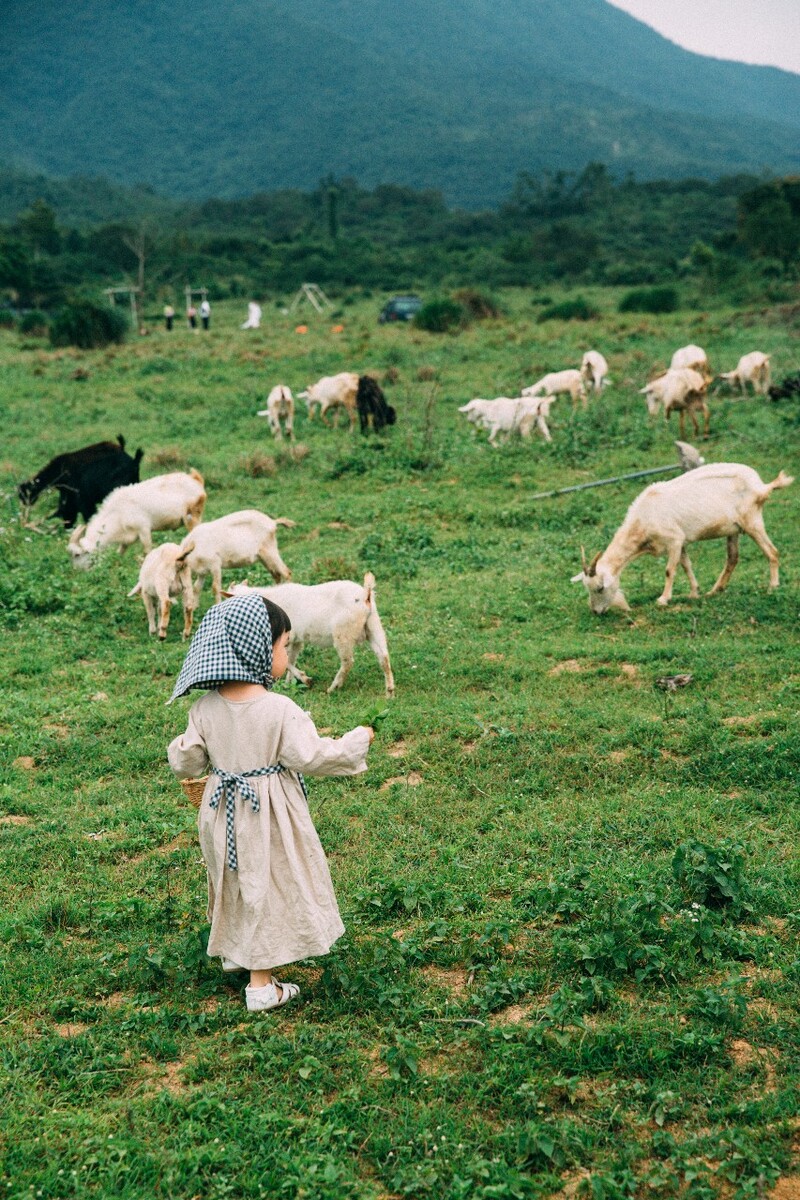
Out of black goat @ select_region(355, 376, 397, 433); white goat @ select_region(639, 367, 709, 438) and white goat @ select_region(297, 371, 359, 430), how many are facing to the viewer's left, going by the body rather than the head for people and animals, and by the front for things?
2

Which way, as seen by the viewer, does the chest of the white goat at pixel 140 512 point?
to the viewer's left

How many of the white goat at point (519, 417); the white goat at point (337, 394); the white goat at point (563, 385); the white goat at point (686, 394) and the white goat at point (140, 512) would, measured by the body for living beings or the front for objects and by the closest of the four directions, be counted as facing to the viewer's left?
5

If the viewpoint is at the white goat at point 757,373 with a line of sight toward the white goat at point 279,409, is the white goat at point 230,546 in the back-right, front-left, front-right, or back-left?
front-left

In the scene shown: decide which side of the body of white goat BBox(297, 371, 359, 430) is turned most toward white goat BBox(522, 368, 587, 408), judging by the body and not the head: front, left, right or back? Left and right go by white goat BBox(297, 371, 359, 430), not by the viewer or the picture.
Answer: back

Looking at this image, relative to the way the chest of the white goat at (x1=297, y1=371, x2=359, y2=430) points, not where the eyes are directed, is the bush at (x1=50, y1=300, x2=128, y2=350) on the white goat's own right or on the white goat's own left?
on the white goat's own right

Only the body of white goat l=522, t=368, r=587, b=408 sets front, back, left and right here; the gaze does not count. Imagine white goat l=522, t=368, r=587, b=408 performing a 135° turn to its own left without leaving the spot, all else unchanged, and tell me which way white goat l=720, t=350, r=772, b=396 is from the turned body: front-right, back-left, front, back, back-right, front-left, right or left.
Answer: front-left

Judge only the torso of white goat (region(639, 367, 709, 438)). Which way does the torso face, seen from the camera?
to the viewer's left

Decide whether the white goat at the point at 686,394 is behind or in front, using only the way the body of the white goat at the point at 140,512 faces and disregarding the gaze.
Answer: behind

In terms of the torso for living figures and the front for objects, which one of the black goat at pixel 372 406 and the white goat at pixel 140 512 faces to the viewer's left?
the white goat

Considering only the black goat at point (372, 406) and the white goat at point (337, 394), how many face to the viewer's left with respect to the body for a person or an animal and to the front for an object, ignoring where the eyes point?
1

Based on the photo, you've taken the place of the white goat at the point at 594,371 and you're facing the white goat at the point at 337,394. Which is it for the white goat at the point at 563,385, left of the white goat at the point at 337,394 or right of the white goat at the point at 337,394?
left

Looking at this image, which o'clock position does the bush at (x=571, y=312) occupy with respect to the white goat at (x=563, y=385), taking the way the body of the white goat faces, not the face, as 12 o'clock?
The bush is roughly at 3 o'clock from the white goat.

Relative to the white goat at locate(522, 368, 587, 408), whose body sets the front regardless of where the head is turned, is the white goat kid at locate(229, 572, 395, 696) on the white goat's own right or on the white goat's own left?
on the white goat's own left

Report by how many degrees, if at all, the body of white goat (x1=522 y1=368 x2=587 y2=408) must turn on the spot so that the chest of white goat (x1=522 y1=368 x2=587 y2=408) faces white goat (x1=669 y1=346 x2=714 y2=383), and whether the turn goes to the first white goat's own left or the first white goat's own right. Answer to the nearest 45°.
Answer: approximately 135° to the first white goat's own right
